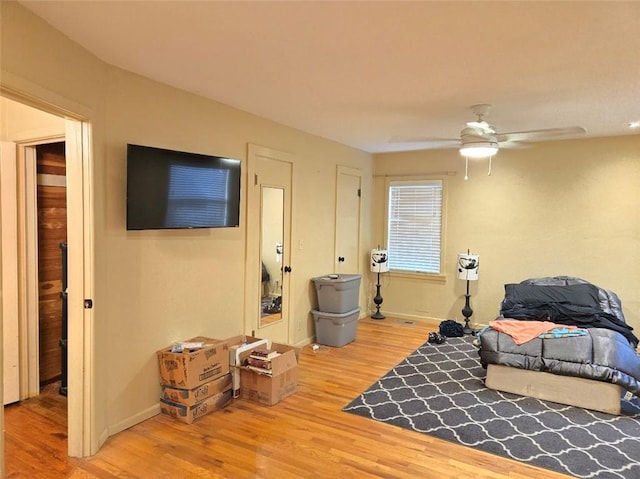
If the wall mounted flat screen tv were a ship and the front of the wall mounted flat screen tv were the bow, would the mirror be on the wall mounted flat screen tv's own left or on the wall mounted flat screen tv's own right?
on the wall mounted flat screen tv's own left

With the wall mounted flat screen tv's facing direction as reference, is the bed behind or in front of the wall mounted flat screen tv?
in front

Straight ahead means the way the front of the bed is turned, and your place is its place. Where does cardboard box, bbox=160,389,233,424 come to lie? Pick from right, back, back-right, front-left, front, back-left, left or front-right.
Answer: front-right

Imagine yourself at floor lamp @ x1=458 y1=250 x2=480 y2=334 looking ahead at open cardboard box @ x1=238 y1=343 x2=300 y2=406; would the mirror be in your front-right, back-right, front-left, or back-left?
front-right

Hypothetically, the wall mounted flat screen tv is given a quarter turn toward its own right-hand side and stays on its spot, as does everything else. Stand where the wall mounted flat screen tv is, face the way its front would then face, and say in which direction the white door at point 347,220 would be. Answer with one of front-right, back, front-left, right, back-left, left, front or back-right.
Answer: back

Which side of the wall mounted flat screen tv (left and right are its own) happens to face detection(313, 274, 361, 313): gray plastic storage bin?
left

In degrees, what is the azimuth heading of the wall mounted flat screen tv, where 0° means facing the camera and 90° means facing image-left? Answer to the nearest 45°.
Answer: approximately 315°

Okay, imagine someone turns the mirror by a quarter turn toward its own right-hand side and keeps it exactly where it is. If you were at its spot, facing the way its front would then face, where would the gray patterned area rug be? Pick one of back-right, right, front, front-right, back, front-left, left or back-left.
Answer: left

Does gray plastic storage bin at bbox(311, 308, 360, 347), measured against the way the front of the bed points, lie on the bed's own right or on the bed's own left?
on the bed's own right
